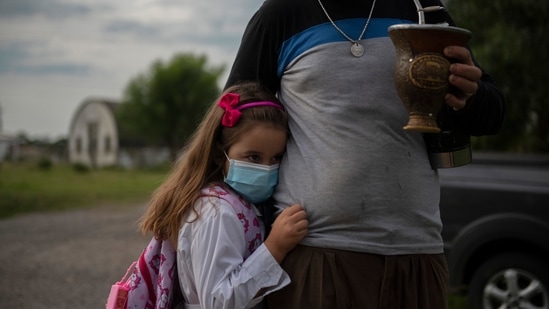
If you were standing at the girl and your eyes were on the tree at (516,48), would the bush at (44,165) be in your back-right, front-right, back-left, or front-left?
front-left

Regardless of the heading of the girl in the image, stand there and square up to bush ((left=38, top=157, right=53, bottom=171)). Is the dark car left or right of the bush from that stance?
right

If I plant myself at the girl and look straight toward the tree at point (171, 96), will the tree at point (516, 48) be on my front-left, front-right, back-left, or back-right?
front-right

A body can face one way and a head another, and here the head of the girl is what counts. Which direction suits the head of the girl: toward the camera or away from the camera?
toward the camera
